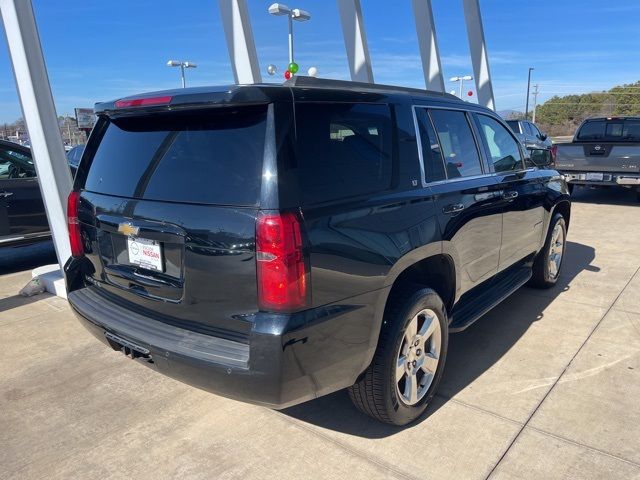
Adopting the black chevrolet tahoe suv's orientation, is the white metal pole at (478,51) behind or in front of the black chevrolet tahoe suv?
in front

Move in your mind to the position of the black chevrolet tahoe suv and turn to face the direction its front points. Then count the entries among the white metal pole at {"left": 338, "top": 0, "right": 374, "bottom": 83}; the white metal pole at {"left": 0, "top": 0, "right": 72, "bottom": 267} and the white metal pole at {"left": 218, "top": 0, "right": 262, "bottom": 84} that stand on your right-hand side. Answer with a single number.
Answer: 0

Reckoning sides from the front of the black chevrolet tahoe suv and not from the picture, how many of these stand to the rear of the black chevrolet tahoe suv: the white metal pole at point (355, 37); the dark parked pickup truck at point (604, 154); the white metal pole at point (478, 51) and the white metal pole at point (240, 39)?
0

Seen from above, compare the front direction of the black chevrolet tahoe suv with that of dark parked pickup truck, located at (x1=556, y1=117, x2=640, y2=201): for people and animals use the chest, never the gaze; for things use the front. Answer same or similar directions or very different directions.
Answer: same or similar directions

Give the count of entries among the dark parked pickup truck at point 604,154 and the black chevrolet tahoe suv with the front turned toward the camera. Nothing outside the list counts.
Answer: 0

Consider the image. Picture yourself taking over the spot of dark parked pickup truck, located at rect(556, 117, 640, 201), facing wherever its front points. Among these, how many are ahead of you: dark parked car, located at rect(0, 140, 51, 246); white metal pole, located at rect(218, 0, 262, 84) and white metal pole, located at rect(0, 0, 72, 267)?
0

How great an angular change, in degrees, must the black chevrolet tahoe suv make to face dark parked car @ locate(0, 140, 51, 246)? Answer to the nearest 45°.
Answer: approximately 90° to its left

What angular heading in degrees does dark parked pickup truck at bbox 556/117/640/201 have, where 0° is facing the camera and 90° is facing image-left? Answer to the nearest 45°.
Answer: approximately 180°

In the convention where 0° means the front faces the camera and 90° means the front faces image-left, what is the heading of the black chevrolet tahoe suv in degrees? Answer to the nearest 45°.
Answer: approximately 225°

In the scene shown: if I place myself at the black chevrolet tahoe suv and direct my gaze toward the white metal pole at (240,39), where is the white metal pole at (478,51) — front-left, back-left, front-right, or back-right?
front-right

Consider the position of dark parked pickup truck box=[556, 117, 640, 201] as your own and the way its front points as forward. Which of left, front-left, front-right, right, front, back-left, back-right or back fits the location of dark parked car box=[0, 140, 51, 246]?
back-left

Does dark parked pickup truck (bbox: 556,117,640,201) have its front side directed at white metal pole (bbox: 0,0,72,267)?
no

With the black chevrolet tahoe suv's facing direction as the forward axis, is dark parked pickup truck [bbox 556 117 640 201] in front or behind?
in front

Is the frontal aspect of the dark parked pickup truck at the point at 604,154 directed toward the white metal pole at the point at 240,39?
no

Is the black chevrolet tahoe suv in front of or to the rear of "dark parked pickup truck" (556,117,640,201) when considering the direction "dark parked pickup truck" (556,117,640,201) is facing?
to the rear
